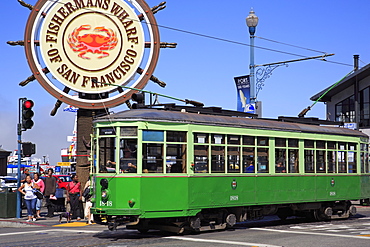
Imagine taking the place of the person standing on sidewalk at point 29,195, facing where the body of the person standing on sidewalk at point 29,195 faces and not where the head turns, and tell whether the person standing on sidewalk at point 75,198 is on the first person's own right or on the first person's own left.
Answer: on the first person's own left

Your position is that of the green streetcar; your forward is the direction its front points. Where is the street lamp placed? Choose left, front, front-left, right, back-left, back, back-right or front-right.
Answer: back-right

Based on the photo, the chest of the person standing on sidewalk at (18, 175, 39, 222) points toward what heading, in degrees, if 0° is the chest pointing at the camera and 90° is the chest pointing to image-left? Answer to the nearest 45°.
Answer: approximately 0°

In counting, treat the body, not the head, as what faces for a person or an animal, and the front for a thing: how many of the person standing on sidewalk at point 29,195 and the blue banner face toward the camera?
2

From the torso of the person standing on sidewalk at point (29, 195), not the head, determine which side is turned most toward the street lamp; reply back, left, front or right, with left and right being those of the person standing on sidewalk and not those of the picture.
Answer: left

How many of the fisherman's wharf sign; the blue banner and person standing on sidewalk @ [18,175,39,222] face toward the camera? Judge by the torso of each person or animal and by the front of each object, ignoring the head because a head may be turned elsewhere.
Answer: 3

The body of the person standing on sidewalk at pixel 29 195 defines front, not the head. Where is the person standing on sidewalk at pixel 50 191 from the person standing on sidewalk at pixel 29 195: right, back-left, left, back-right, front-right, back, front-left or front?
back-left

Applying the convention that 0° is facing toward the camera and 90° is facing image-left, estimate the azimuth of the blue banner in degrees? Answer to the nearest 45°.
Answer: approximately 0°
